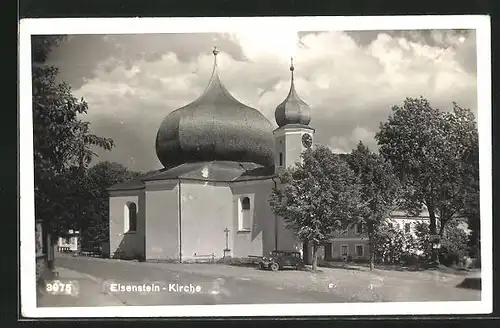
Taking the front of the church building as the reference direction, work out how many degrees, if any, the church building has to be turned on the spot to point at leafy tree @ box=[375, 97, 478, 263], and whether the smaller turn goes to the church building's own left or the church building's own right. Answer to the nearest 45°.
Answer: approximately 45° to the church building's own right

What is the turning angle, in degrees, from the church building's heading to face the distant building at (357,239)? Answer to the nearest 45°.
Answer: approximately 45° to its left

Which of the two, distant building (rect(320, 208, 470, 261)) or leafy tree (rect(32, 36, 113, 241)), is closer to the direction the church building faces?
the distant building

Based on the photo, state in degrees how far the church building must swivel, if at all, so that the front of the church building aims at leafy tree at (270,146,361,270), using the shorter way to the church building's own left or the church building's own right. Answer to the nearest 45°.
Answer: approximately 45° to the church building's own right

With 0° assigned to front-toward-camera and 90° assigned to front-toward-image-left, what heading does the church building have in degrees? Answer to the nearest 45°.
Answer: approximately 225°
